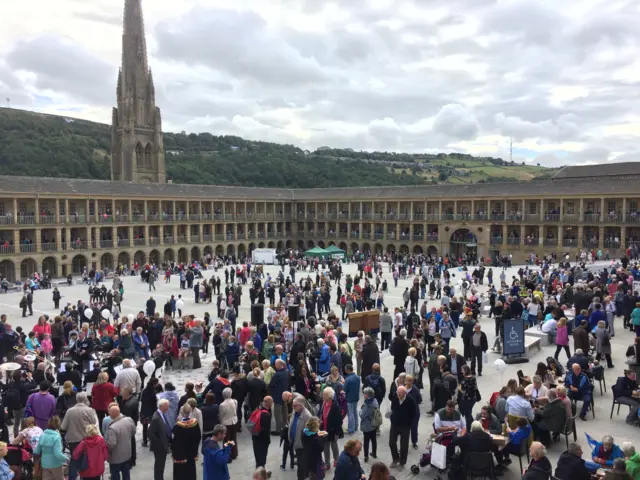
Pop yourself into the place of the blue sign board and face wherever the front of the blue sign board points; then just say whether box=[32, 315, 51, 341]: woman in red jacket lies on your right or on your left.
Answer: on your right

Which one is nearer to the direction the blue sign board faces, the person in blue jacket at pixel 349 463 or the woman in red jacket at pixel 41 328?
the person in blue jacket

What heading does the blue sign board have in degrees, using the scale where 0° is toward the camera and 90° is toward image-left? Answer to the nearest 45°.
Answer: approximately 0°

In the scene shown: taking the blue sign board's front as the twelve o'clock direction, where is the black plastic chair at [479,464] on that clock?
The black plastic chair is roughly at 12 o'clock from the blue sign board.

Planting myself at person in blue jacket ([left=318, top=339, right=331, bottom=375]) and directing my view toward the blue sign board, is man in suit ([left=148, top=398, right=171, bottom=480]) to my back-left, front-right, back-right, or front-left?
back-right

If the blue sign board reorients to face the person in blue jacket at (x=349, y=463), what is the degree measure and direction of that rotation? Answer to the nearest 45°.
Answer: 0° — it already faces them

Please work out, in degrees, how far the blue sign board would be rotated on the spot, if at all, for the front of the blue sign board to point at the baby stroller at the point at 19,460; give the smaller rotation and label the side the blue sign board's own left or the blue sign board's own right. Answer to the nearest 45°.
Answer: approximately 45° to the blue sign board's own right

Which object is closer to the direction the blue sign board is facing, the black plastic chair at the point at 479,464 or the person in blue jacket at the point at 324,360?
the black plastic chair

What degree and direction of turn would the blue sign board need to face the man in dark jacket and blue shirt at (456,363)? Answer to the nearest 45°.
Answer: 0° — it already faces them
